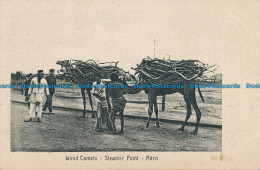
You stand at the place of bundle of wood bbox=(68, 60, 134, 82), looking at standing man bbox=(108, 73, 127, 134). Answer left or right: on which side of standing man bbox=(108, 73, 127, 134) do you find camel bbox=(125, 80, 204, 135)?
left

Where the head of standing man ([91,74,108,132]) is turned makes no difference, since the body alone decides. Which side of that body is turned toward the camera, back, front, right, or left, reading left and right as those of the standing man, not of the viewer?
front

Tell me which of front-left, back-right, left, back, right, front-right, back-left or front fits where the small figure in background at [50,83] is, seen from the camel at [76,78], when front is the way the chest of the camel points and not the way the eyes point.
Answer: front

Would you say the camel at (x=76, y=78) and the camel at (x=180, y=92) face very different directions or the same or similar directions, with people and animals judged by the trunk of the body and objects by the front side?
same or similar directions

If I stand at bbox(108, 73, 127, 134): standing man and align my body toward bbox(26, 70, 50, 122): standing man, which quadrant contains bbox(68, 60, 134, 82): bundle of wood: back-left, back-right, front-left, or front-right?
front-right

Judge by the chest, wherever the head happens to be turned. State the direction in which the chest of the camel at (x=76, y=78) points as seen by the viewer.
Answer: to the viewer's left

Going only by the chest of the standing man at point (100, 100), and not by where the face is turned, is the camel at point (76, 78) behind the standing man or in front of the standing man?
behind

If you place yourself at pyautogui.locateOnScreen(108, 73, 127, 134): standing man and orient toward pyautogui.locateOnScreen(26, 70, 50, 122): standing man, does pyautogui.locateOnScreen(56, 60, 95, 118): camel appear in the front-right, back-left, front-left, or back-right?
front-right

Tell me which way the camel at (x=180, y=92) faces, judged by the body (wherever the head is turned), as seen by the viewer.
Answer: to the viewer's left

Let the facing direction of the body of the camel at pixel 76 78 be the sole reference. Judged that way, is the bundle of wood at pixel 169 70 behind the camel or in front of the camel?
behind

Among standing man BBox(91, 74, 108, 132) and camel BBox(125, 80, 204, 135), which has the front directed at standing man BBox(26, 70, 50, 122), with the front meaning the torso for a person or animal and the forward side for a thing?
the camel

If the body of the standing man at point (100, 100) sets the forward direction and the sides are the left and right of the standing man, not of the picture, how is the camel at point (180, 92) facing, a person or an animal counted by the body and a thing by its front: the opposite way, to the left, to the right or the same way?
to the right

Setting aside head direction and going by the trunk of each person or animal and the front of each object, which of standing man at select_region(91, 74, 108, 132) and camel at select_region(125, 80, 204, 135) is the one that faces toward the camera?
the standing man

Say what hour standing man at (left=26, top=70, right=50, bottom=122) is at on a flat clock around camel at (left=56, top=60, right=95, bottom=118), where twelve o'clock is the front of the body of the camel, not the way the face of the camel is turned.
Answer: The standing man is roughly at 12 o'clock from the camel.
